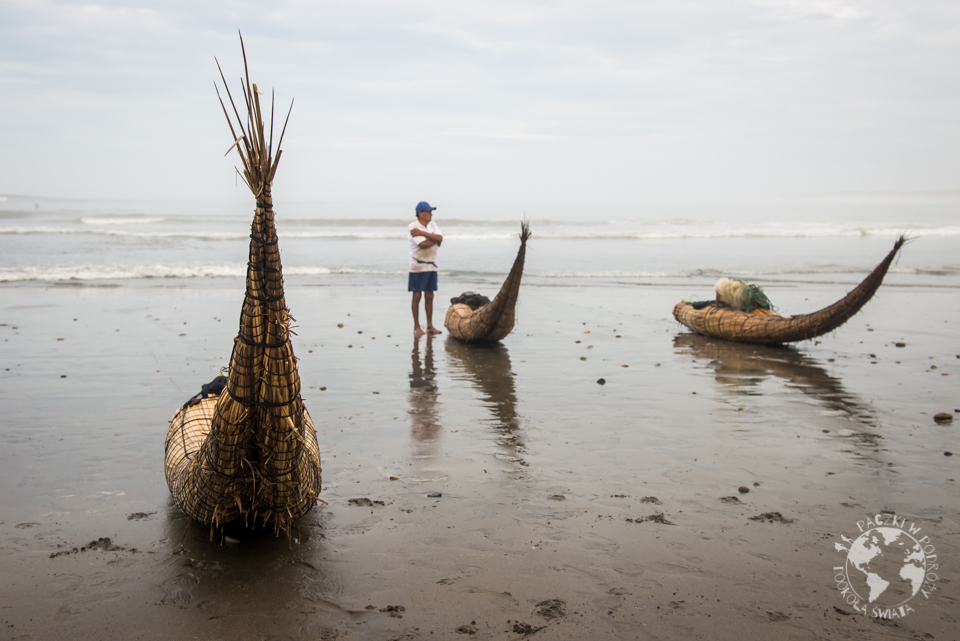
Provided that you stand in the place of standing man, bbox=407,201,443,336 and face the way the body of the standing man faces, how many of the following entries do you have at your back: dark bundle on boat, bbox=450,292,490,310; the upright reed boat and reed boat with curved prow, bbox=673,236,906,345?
0

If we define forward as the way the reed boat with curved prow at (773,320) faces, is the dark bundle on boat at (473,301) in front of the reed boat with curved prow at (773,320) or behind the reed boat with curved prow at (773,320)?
behind

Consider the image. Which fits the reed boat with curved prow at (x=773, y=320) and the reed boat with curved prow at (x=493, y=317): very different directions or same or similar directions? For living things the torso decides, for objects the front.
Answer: same or similar directions

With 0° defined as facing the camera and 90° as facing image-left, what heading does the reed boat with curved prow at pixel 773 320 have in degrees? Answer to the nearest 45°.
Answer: approximately 270°

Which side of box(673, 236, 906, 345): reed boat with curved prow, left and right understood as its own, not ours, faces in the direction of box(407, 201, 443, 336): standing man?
back

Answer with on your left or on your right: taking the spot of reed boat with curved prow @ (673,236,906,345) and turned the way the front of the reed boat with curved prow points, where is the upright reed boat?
on your right

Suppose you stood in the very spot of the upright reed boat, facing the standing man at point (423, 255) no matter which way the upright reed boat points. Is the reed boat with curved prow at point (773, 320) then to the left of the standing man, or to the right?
right
